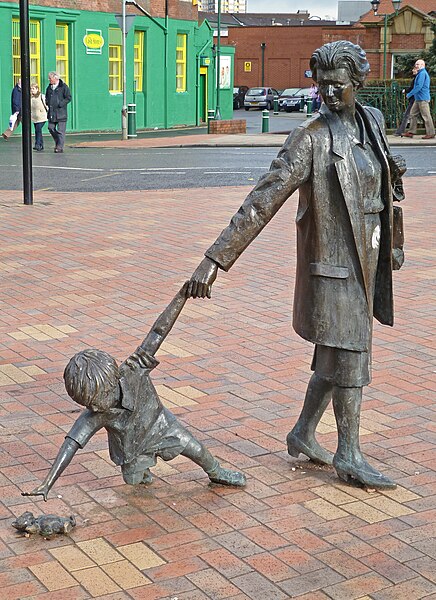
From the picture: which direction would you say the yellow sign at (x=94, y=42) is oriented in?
toward the camera

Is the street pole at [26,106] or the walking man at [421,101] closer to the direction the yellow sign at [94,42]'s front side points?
the street pole

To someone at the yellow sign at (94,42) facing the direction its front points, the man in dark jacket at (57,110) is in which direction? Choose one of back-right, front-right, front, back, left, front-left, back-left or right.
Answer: front

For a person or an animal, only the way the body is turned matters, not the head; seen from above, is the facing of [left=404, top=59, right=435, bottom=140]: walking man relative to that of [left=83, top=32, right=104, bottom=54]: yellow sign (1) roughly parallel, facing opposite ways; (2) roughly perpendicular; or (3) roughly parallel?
roughly perpendicular

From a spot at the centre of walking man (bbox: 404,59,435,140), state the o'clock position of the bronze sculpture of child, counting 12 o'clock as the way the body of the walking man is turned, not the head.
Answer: The bronze sculpture of child is roughly at 9 o'clock from the walking man.

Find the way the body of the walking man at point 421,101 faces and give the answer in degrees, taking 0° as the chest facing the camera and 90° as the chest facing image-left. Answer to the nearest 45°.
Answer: approximately 90°

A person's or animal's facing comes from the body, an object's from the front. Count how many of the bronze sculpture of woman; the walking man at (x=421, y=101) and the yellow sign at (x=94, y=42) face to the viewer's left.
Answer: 1

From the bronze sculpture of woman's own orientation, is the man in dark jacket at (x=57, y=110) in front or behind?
behind

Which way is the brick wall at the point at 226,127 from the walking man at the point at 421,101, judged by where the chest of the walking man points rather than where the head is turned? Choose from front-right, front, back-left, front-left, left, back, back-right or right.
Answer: front-right

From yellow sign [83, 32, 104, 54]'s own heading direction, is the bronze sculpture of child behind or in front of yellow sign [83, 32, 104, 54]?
in front

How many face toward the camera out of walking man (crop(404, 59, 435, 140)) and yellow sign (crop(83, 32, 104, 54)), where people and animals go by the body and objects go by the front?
1

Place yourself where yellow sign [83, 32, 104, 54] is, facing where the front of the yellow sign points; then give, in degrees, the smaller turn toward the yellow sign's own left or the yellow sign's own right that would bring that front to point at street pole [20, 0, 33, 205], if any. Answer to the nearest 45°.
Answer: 0° — it already faces it
